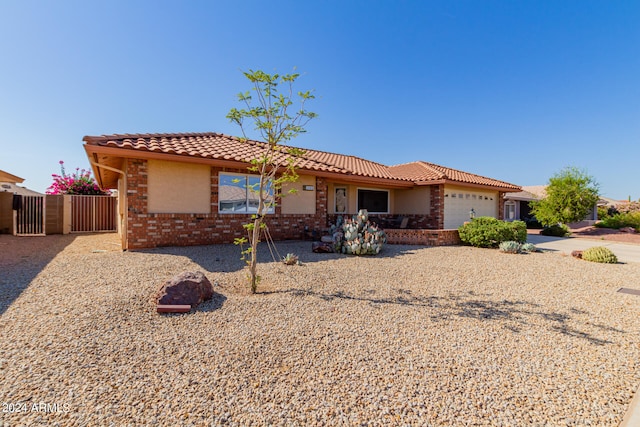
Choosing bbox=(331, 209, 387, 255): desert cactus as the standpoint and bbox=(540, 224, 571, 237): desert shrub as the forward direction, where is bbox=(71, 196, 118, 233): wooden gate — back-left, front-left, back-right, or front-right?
back-left

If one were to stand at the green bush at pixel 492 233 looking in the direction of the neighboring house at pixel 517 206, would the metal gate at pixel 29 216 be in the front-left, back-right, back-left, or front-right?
back-left

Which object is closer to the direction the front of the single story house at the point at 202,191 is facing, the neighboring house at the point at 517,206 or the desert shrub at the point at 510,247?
the desert shrub

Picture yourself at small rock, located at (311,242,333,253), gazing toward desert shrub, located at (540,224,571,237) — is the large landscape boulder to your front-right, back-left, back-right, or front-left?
back-right

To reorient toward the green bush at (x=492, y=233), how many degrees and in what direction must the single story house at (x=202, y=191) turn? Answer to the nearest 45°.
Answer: approximately 45° to its left

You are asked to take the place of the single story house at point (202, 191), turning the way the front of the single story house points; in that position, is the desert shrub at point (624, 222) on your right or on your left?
on your left

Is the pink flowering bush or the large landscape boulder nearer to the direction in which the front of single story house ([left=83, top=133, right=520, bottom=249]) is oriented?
the large landscape boulder

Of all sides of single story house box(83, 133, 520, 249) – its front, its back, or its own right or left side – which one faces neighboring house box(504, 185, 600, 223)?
left

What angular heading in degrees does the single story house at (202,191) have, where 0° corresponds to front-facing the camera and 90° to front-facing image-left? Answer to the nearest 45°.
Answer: approximately 315°

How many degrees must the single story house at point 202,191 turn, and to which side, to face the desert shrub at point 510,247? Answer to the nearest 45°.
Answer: approximately 45° to its left
